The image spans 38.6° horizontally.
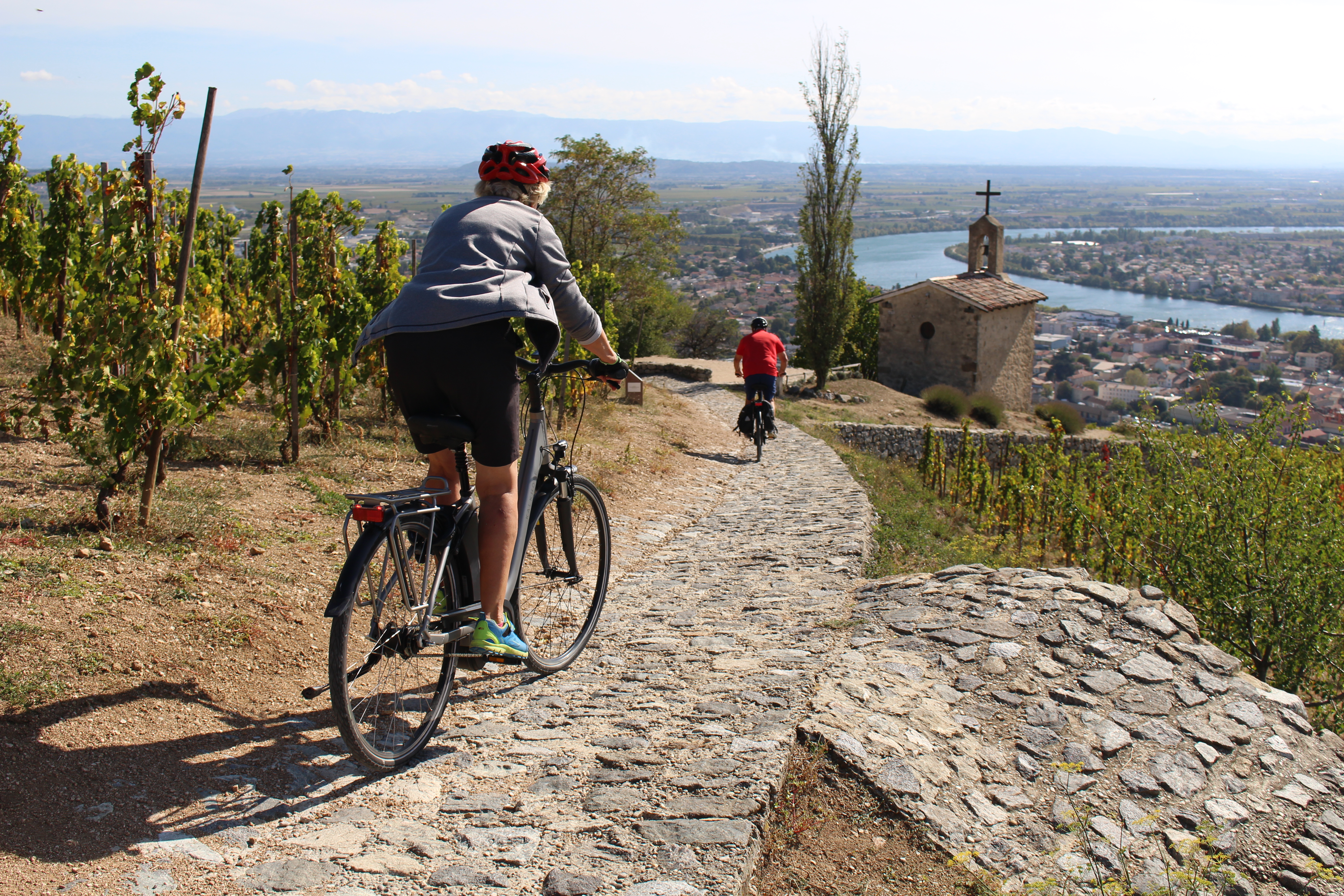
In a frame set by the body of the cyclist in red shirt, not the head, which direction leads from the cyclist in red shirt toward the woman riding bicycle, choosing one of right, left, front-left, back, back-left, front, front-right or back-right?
back

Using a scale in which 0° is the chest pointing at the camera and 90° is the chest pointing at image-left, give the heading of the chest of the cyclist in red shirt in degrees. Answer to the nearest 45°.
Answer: approximately 180°

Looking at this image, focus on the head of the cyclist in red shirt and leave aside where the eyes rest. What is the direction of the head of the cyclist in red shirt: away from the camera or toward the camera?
away from the camera

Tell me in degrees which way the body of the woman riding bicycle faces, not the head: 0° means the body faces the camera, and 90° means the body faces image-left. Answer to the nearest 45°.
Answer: approximately 225°

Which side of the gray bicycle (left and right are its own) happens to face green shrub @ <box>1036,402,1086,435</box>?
front

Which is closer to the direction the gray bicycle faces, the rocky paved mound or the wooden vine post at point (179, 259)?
the rocky paved mound

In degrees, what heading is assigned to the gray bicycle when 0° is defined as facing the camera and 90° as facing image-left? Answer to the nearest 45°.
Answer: approximately 225°

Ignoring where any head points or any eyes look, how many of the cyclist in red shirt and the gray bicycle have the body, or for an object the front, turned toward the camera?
0
